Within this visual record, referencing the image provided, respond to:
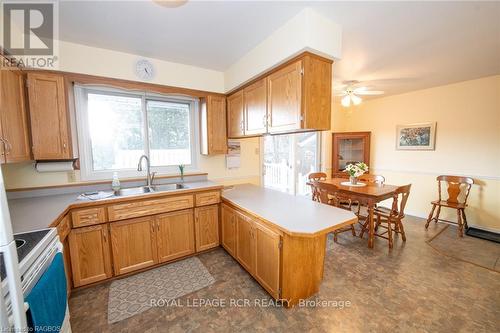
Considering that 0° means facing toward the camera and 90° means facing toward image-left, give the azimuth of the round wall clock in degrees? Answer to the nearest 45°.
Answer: approximately 0°

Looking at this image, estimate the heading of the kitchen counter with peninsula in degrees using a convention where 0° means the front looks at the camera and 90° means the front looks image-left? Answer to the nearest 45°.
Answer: approximately 45°

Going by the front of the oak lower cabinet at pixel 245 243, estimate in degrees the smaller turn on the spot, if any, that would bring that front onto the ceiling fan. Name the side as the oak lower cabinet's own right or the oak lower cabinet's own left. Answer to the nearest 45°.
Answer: approximately 180°

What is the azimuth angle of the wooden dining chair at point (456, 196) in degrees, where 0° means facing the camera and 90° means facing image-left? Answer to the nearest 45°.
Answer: approximately 45°

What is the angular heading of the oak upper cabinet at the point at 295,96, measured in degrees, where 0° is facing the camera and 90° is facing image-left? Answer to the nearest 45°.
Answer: approximately 45°

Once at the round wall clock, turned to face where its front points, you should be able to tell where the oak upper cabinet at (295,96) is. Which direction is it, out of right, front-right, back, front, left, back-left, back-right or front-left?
front-left

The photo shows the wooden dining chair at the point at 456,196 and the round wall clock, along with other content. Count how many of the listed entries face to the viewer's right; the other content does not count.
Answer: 0

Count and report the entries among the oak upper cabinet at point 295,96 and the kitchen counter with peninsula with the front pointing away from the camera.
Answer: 0
